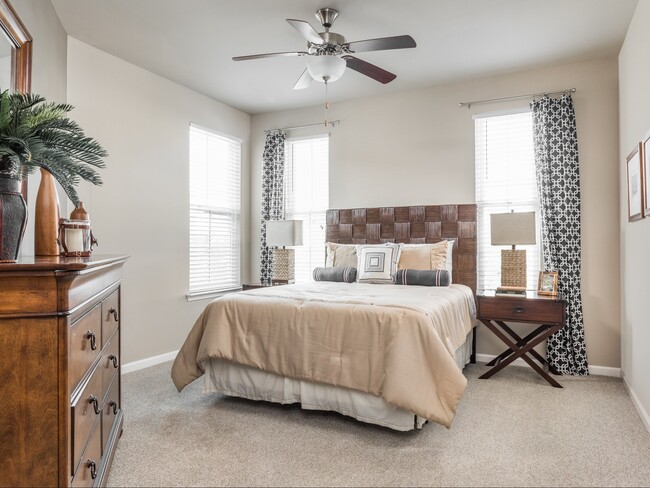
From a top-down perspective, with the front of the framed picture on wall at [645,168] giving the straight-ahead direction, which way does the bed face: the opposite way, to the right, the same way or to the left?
to the left

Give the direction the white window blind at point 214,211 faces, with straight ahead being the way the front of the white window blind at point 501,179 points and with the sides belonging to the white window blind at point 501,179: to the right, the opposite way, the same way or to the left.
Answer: to the left

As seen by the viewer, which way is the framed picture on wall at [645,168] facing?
to the viewer's left

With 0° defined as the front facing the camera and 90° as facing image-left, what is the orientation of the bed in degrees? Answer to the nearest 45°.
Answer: approximately 45°

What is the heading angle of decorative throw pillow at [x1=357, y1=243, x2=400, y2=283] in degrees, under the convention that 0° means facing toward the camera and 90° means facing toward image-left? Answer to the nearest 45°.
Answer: approximately 0°

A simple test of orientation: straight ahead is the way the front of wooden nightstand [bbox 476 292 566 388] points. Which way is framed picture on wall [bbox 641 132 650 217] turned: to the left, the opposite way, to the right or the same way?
to the right

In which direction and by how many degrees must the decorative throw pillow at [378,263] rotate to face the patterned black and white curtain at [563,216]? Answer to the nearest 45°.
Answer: approximately 90° to its left

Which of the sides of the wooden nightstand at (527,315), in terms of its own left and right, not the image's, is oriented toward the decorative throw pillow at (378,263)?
right

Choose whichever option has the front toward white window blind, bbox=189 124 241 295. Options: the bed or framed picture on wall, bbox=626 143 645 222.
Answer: the framed picture on wall

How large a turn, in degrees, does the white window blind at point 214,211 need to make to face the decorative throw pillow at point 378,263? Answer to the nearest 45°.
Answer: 0° — it already faces it
